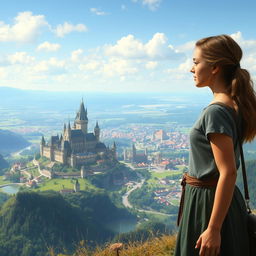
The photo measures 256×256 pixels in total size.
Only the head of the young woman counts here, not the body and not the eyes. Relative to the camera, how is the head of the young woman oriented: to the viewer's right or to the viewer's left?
to the viewer's left

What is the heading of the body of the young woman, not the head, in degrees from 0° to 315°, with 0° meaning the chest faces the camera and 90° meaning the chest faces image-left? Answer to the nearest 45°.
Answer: approximately 90°
